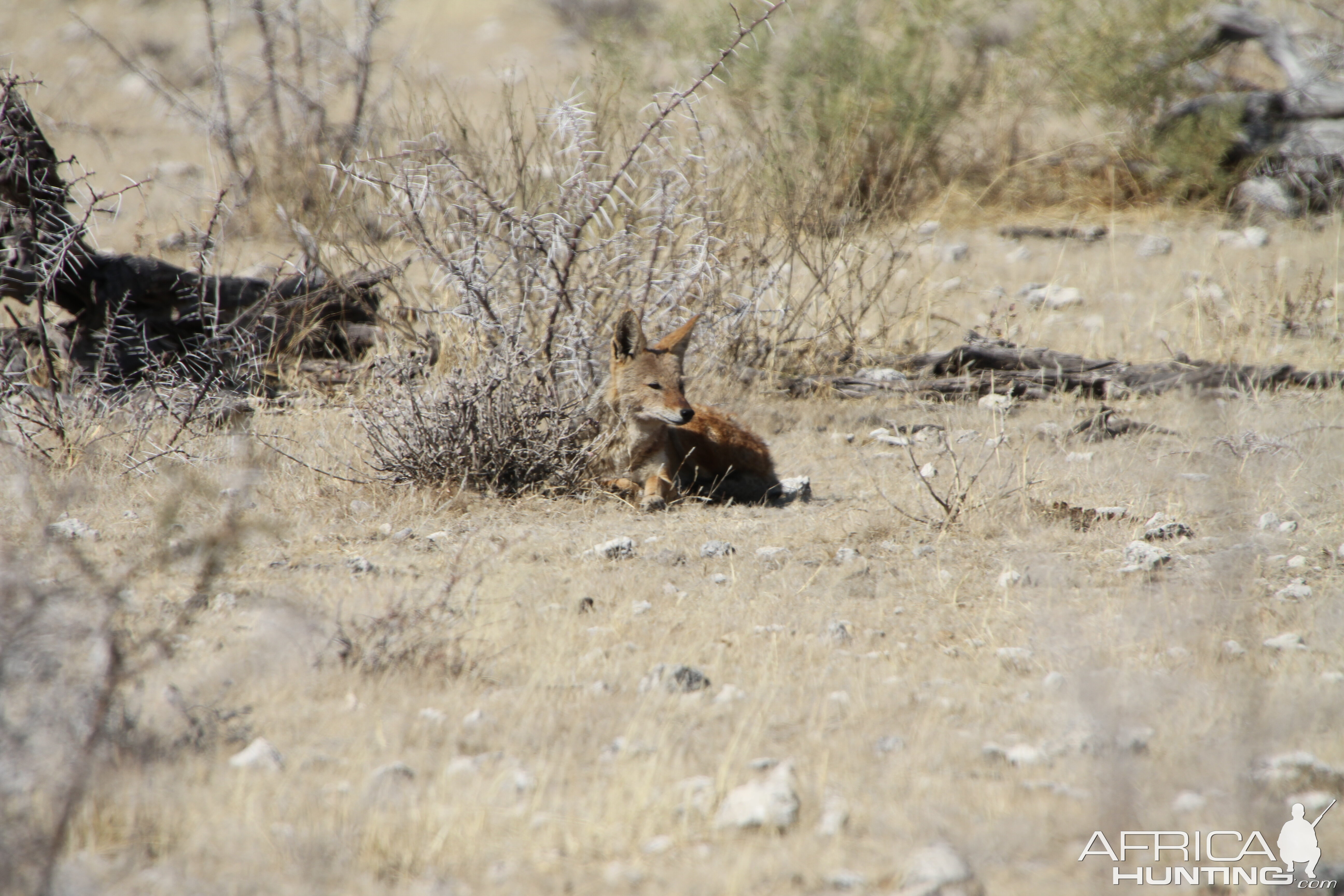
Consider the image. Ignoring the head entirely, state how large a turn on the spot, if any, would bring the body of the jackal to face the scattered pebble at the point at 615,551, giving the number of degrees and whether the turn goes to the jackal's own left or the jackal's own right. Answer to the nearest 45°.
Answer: approximately 45° to the jackal's own left

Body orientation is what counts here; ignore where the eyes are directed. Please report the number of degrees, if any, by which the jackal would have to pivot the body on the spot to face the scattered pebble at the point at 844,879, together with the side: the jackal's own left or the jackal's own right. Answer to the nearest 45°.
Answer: approximately 45° to the jackal's own left

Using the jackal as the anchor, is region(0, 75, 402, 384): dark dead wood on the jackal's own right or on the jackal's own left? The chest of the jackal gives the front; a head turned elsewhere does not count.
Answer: on the jackal's own right

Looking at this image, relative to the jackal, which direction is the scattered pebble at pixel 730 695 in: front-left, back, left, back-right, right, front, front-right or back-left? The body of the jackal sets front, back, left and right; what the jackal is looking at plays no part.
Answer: front-left

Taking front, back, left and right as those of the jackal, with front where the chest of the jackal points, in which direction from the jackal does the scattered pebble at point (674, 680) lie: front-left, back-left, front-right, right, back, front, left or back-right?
front-left

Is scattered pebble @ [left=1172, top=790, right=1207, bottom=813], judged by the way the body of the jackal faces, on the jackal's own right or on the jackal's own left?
on the jackal's own left

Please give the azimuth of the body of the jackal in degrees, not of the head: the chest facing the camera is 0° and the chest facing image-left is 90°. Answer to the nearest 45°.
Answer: approximately 45°

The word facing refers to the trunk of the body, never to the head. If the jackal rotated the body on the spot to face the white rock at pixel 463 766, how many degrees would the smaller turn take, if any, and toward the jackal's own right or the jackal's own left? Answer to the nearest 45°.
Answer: approximately 45° to the jackal's own left

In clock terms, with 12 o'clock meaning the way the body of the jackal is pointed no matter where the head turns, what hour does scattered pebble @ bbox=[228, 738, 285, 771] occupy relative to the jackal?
The scattered pebble is roughly at 11 o'clock from the jackal.

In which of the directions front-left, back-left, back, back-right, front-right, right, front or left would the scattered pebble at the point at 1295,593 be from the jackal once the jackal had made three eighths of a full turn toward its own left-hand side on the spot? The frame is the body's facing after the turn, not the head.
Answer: front-right

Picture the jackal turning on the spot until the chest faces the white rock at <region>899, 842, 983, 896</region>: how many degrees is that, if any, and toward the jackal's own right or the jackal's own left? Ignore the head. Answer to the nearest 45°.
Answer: approximately 45° to the jackal's own left

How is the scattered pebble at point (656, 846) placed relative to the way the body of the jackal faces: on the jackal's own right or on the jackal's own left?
on the jackal's own left
